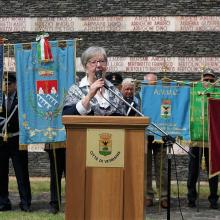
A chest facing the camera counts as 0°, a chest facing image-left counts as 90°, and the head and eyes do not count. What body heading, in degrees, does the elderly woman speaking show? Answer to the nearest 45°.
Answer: approximately 315°

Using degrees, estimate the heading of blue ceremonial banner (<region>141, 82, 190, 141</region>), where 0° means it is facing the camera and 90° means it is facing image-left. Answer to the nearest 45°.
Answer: approximately 0°

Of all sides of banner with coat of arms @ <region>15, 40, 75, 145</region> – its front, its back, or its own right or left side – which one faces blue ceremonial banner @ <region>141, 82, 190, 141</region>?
left

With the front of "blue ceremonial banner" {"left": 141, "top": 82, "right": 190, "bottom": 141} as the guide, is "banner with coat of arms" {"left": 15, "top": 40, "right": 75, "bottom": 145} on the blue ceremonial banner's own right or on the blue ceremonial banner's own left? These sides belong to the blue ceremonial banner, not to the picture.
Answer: on the blue ceremonial banner's own right

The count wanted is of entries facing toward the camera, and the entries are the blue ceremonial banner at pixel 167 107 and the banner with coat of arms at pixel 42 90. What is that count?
2

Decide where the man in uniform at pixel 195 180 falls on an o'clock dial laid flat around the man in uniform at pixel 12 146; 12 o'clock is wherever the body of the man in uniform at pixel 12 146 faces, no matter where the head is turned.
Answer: the man in uniform at pixel 195 180 is roughly at 9 o'clock from the man in uniform at pixel 12 146.
